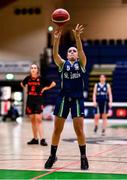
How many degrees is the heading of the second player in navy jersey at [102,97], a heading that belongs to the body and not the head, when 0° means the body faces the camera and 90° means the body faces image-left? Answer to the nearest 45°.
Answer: approximately 0°

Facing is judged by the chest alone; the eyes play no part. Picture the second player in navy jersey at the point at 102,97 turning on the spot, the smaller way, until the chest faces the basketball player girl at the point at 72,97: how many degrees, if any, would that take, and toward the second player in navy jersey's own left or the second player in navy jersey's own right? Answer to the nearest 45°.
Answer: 0° — they already face them

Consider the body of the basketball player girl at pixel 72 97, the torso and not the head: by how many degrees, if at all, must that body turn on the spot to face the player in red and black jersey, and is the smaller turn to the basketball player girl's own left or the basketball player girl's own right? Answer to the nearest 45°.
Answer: approximately 180°

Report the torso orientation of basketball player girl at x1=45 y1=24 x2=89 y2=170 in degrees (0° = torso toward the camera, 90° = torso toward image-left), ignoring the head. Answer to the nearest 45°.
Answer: approximately 0°

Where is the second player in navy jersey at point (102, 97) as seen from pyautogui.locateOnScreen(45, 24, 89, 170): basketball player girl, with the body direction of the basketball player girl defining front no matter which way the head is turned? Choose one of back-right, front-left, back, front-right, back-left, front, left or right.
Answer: back

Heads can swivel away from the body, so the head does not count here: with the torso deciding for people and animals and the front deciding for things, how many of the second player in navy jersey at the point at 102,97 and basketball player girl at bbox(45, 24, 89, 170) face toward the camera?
2

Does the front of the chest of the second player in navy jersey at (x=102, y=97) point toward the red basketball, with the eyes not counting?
yes
